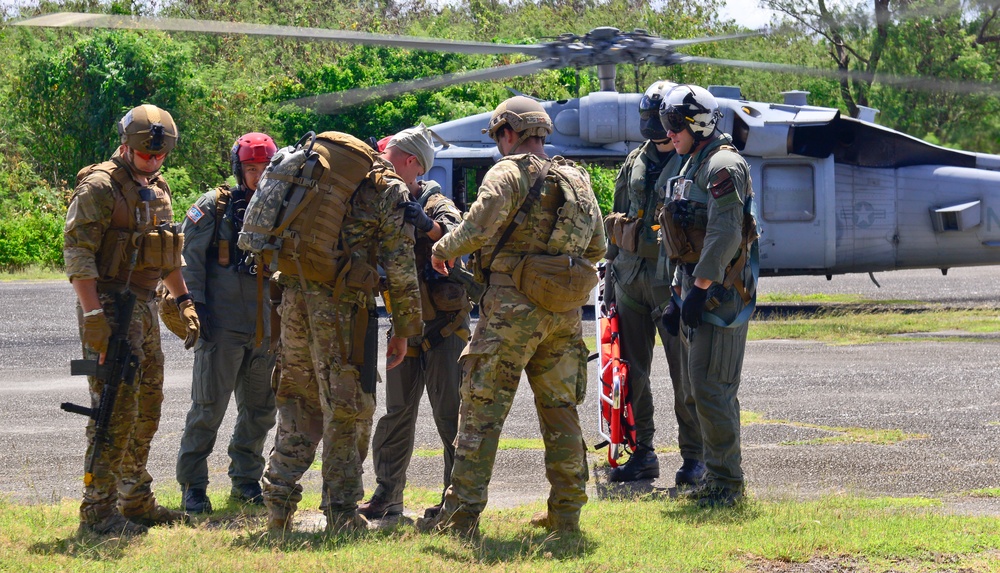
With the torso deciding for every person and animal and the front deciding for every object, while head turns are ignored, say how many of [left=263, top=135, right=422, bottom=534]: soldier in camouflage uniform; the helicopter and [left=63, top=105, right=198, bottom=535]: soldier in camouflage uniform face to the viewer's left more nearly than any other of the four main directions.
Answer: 1

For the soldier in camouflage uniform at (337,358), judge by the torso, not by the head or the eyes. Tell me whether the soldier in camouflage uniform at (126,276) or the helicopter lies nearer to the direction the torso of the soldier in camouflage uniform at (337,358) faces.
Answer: the helicopter

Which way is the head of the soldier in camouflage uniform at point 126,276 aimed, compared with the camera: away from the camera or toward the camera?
toward the camera

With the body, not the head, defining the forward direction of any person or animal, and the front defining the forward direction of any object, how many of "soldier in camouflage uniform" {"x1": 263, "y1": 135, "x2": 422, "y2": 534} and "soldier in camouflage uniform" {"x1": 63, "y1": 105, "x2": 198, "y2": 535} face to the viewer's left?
0

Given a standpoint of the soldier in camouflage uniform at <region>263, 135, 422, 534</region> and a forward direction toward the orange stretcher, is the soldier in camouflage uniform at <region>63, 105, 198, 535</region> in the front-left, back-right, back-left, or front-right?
back-left

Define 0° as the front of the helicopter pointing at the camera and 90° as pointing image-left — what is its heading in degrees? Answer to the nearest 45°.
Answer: approximately 90°

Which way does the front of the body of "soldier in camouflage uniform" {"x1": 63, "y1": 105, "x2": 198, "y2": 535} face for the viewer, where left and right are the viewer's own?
facing the viewer and to the right of the viewer

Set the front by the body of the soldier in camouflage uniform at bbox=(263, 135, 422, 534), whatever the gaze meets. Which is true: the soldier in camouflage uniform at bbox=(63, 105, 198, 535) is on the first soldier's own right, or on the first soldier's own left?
on the first soldier's own left

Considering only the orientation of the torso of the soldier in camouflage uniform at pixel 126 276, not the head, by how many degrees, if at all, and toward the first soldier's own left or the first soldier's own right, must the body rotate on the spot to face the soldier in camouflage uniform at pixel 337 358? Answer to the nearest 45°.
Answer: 0° — they already face them

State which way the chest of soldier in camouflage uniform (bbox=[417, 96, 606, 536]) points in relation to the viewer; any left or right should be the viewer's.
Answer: facing away from the viewer and to the left of the viewer

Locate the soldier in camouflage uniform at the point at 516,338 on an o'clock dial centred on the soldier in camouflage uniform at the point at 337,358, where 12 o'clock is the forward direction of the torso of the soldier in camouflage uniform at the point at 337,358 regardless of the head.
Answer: the soldier in camouflage uniform at the point at 516,338 is roughly at 2 o'clock from the soldier in camouflage uniform at the point at 337,358.

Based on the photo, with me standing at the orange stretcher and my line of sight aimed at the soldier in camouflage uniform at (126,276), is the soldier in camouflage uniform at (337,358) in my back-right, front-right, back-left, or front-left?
front-left
